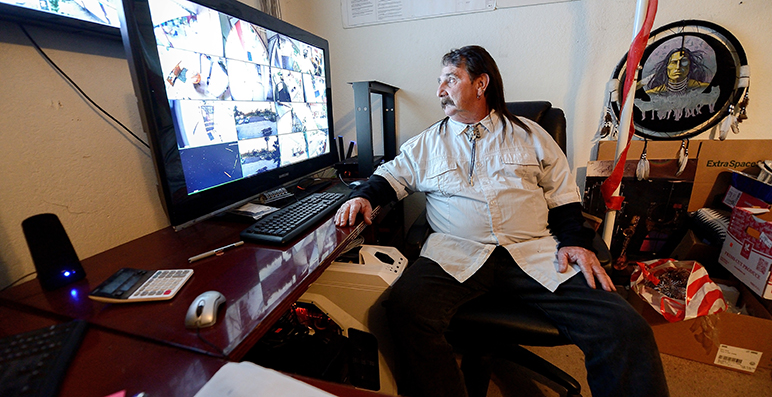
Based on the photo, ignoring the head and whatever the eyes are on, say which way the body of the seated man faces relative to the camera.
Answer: toward the camera

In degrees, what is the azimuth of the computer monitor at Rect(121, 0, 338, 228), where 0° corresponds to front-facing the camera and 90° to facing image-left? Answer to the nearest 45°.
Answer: approximately 315°

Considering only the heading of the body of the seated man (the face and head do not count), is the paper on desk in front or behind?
in front

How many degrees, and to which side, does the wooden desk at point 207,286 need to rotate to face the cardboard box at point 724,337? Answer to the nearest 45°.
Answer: approximately 45° to its left

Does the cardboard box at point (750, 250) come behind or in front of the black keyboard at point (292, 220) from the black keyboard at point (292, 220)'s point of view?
in front

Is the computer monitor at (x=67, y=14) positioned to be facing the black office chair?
yes

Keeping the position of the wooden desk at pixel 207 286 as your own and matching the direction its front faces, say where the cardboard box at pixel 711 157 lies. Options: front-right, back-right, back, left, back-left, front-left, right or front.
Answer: front-left

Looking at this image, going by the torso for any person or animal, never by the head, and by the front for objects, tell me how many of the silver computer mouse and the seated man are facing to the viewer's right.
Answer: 0

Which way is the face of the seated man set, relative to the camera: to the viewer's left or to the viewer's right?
to the viewer's left

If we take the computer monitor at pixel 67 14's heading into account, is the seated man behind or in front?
in front

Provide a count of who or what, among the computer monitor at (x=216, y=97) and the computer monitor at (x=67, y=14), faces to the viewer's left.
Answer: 0
